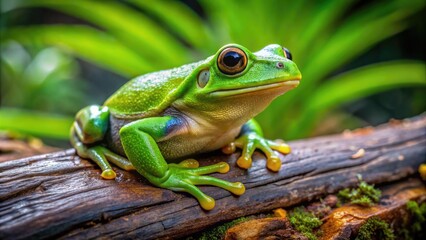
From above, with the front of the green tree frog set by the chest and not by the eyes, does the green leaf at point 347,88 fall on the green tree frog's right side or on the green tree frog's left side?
on the green tree frog's left side

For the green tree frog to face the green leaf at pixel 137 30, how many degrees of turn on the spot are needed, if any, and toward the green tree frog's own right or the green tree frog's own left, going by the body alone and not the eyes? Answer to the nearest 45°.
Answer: approximately 135° to the green tree frog's own left

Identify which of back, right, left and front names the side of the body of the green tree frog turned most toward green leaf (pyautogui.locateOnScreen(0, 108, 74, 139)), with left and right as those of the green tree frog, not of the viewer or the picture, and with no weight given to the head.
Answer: back

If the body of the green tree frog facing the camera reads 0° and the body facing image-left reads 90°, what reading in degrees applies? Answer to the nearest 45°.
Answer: approximately 315°

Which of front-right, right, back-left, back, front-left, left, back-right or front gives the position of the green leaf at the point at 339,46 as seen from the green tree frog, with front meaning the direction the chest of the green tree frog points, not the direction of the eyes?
left

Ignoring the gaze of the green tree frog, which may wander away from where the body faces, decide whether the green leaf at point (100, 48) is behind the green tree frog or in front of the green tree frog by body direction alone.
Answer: behind
